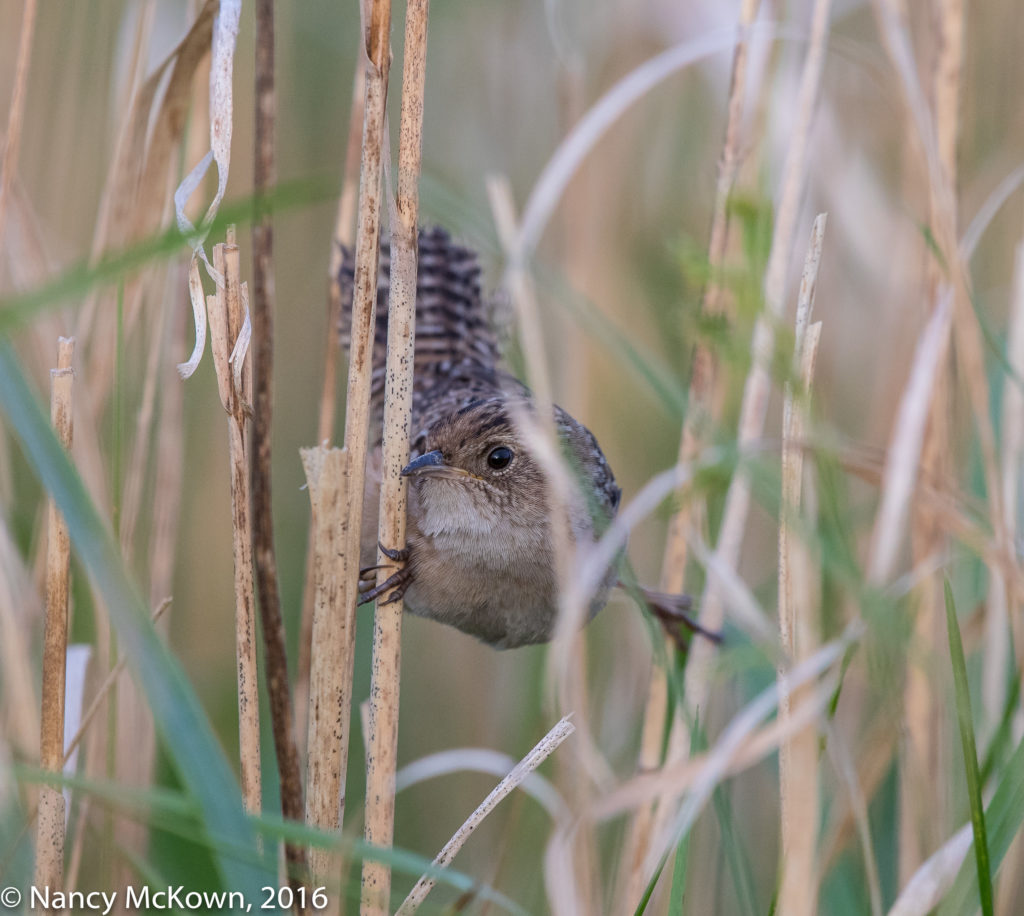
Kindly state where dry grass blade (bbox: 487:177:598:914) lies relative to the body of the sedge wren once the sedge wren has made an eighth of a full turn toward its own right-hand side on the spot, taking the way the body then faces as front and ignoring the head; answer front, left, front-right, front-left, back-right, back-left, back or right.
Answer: front-left

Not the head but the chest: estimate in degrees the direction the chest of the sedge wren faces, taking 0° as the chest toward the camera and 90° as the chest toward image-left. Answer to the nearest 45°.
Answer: approximately 0°

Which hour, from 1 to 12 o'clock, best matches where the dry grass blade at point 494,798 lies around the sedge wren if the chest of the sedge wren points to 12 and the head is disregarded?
The dry grass blade is roughly at 12 o'clock from the sedge wren.

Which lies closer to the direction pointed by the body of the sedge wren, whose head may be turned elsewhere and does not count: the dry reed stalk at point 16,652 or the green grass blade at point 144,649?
the green grass blade

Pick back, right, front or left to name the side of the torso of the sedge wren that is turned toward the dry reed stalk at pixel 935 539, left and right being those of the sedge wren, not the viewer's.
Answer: left

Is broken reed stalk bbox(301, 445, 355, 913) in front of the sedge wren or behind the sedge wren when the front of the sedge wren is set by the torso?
in front
